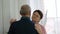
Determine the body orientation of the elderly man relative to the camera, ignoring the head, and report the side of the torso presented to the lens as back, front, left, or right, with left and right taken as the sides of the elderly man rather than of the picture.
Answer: back

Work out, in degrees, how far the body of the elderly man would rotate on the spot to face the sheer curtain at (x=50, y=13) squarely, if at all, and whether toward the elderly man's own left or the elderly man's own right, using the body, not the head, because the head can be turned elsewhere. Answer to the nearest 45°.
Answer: approximately 45° to the elderly man's own right
